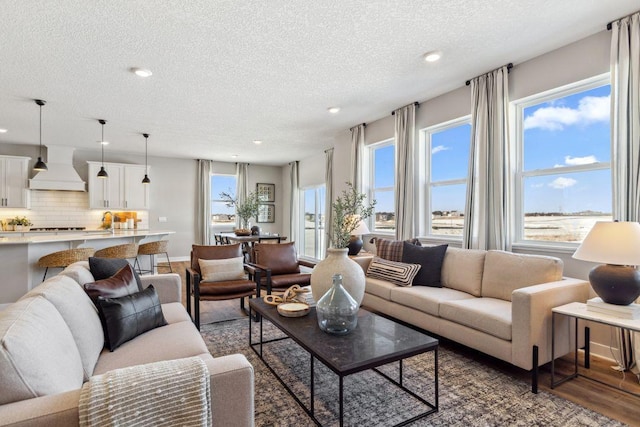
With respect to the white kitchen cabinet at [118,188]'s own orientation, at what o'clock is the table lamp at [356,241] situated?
The table lamp is roughly at 11 o'clock from the white kitchen cabinet.

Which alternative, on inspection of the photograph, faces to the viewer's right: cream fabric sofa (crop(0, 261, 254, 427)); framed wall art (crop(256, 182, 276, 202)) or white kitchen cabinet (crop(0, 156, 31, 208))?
the cream fabric sofa

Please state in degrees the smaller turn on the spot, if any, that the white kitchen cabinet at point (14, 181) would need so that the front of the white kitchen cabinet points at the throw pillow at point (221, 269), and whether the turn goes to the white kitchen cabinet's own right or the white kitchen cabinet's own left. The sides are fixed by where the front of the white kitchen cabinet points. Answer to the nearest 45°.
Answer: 0° — it already faces it

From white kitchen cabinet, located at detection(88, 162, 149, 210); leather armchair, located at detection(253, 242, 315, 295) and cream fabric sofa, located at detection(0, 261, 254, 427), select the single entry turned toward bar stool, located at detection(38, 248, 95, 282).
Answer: the white kitchen cabinet

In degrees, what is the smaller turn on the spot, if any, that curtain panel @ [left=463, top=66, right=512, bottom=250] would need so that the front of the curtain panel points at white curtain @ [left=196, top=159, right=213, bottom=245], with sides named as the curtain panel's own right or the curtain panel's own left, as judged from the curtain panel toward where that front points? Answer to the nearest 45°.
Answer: approximately 45° to the curtain panel's own right

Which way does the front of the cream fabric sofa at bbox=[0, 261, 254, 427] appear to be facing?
to the viewer's right

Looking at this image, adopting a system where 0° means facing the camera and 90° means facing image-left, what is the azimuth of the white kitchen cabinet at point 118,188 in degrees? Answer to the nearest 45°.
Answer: approximately 0°

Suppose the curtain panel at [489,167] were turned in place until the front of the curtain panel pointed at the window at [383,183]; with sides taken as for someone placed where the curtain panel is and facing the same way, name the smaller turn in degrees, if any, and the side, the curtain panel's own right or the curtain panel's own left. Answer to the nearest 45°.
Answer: approximately 90° to the curtain panel's own right

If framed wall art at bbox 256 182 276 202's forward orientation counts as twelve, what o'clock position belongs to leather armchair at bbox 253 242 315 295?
The leather armchair is roughly at 12 o'clock from the framed wall art.

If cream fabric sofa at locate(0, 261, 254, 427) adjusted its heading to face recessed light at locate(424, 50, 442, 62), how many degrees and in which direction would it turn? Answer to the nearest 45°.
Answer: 0° — it already faces it

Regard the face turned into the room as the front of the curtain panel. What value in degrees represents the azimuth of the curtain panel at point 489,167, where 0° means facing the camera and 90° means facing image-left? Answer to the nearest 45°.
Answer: approximately 45°
